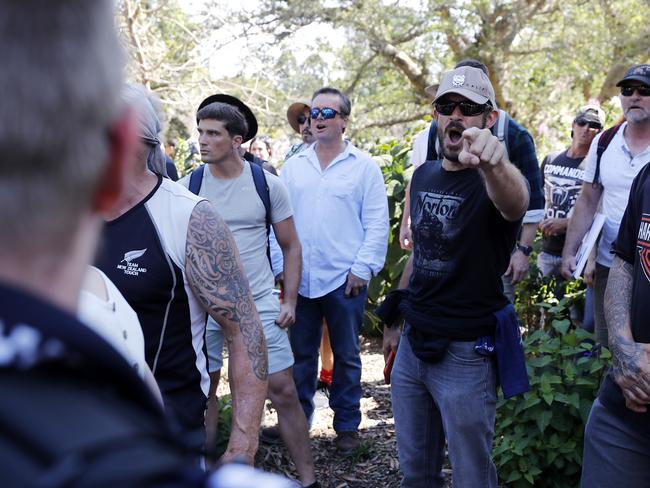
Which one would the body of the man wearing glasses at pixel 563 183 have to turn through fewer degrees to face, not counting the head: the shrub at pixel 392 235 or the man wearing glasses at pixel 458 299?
the man wearing glasses

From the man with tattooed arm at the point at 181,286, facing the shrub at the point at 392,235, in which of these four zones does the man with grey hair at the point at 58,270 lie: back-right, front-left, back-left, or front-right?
back-right

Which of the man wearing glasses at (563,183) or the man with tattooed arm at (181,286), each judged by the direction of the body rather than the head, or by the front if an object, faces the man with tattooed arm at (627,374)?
the man wearing glasses

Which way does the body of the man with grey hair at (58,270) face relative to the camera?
away from the camera

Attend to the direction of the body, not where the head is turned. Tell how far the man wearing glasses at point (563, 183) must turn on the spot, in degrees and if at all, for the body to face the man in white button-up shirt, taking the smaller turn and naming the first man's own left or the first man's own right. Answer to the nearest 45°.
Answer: approximately 45° to the first man's own right
